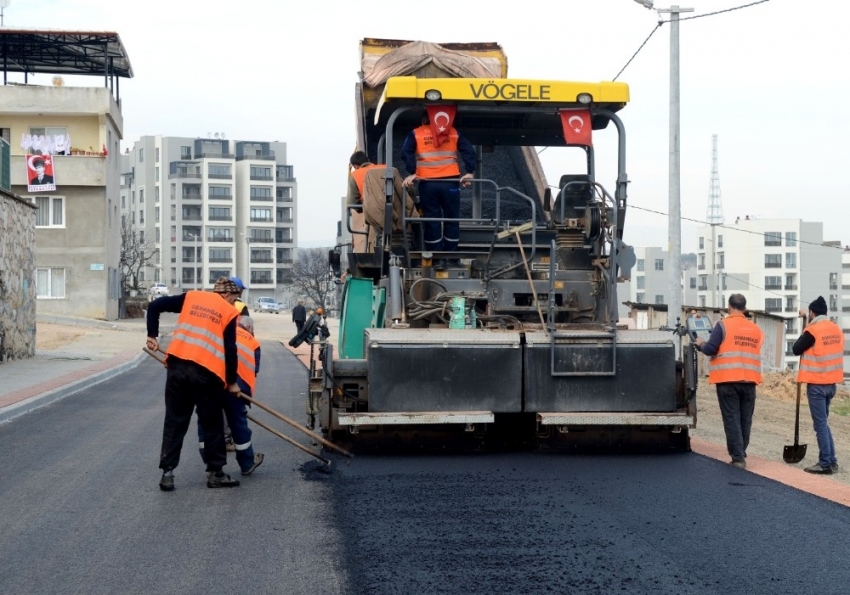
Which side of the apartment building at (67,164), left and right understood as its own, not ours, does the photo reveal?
front

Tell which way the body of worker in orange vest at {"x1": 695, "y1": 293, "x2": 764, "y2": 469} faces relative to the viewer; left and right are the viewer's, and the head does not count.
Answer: facing away from the viewer and to the left of the viewer

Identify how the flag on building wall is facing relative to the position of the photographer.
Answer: facing the viewer

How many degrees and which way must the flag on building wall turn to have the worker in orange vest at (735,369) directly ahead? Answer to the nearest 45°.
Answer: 0° — it already faces them

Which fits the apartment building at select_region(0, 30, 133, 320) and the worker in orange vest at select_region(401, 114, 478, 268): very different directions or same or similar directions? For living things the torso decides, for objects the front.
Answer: very different directions

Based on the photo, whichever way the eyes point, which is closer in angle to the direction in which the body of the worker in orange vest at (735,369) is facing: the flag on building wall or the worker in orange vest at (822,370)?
the flag on building wall

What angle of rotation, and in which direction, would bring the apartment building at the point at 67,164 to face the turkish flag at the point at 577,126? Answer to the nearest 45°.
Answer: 0° — it already faces it

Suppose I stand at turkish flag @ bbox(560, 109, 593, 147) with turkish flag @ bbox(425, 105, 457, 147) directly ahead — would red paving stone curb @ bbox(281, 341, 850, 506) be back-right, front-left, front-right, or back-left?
back-left

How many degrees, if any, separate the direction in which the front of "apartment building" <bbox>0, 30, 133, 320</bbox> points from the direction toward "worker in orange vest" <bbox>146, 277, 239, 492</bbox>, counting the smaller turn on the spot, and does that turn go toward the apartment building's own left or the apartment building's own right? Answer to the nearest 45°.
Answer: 0° — it already faces them
